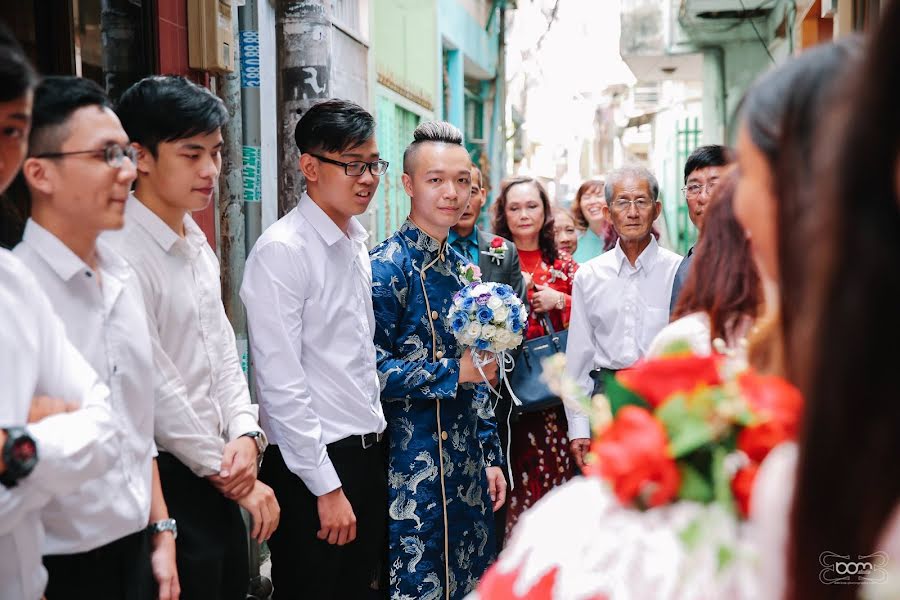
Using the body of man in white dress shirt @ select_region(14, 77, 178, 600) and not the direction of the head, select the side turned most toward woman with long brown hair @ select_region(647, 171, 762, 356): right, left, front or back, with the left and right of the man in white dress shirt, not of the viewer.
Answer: front

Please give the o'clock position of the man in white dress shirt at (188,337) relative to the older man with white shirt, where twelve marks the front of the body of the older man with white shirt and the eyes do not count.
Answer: The man in white dress shirt is roughly at 1 o'clock from the older man with white shirt.

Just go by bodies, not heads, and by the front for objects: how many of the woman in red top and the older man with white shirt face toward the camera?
2

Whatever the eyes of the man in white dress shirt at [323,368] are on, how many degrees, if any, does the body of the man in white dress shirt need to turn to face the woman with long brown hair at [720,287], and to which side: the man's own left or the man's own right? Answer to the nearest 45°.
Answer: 0° — they already face them

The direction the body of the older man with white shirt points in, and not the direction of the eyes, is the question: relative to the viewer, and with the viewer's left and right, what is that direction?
facing the viewer

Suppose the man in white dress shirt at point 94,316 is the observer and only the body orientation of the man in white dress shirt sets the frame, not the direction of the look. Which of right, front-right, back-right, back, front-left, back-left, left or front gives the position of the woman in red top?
left

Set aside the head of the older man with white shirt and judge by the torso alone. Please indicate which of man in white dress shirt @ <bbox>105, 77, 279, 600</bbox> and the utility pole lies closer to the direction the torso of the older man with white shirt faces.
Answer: the man in white dress shirt

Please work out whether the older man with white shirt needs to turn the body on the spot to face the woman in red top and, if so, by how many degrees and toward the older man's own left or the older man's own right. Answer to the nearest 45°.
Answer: approximately 135° to the older man's own right

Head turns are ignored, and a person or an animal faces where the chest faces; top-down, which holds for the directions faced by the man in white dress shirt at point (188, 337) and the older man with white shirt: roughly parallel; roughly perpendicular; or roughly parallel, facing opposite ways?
roughly perpendicular

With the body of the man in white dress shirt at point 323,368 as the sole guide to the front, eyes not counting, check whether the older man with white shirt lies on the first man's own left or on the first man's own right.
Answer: on the first man's own left

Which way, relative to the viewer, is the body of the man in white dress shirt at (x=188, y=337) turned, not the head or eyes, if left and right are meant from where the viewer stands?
facing the viewer and to the right of the viewer

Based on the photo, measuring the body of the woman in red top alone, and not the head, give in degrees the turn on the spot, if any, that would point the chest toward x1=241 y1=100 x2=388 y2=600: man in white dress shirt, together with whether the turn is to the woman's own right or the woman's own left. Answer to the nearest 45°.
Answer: approximately 45° to the woman's own right

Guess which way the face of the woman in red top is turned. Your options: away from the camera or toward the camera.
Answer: toward the camera

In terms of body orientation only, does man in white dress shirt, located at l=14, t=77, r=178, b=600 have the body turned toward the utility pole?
no

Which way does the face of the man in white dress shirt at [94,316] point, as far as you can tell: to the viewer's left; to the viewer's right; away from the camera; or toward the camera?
to the viewer's right

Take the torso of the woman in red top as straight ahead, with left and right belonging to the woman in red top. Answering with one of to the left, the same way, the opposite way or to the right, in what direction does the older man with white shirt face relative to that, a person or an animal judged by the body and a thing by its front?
the same way

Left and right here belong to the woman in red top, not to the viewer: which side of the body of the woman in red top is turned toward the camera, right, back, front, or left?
front

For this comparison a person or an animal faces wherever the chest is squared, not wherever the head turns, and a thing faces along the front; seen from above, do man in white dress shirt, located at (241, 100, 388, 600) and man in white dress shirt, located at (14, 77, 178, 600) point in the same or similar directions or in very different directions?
same or similar directions

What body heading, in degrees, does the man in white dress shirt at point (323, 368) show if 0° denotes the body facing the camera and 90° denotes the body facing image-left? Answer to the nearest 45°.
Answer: approximately 315°
